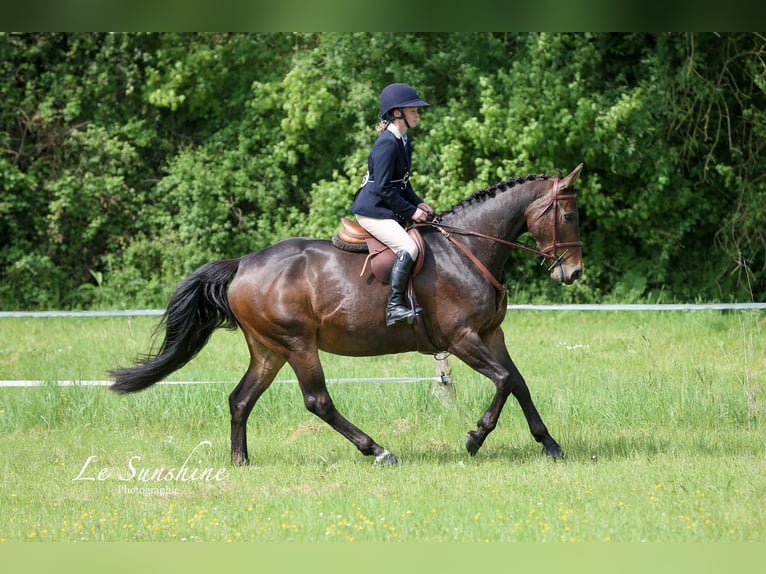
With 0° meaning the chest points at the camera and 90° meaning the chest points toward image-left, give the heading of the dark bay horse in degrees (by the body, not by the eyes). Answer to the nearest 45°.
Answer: approximately 270°

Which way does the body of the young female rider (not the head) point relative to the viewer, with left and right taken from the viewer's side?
facing to the right of the viewer

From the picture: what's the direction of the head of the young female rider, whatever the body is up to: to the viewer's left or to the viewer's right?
to the viewer's right
